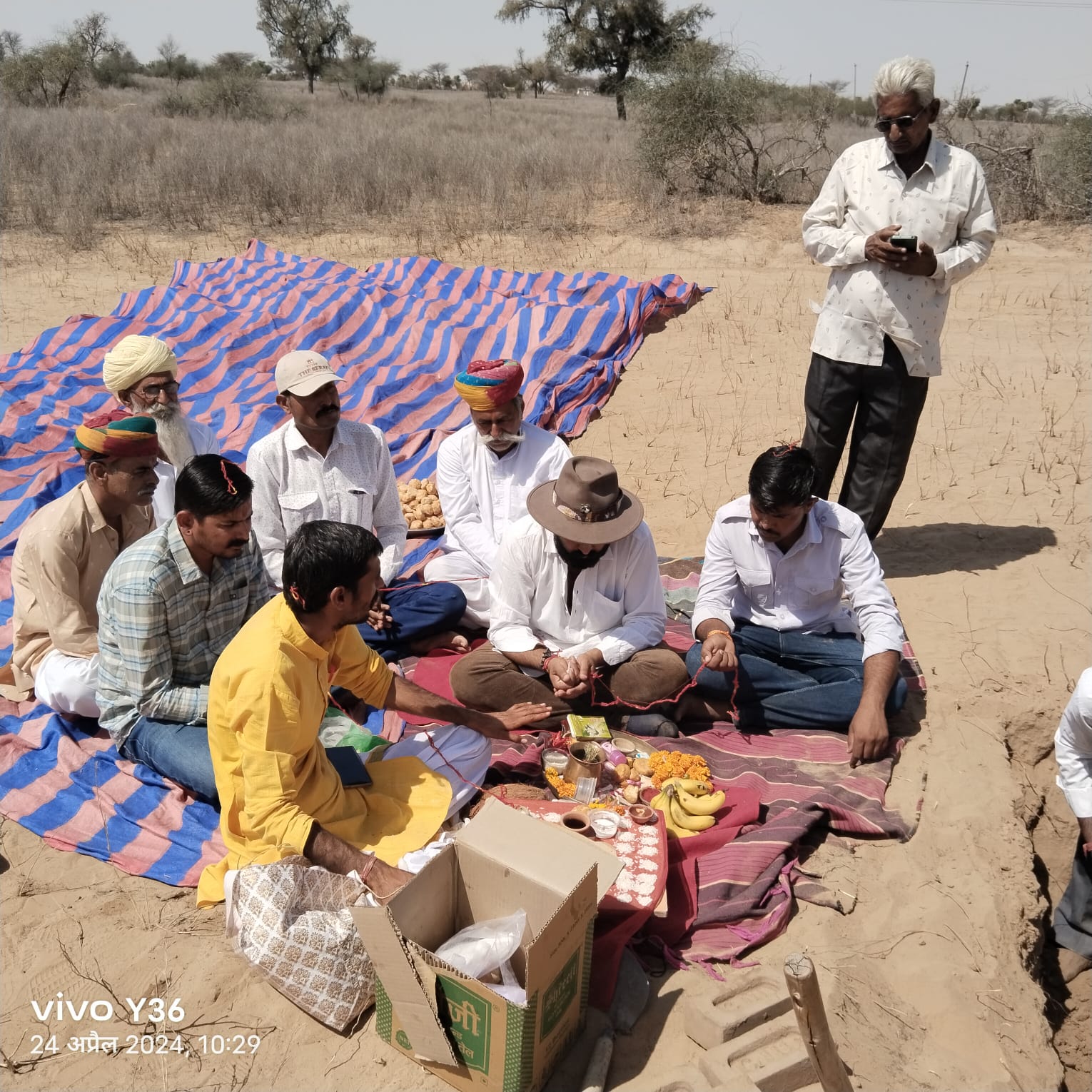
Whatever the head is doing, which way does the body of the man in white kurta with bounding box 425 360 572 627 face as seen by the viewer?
toward the camera

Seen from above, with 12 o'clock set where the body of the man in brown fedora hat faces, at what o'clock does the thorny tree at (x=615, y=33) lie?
The thorny tree is roughly at 6 o'clock from the man in brown fedora hat.

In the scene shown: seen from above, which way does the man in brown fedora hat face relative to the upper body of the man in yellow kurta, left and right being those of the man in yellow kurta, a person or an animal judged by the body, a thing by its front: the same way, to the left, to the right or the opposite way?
to the right

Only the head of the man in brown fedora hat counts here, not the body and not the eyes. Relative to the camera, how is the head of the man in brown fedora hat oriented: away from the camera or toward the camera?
toward the camera

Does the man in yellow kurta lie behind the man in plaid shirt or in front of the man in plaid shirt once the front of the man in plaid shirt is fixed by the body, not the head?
in front

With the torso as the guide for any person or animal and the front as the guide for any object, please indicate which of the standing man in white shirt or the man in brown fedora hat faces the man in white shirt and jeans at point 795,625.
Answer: the standing man in white shirt

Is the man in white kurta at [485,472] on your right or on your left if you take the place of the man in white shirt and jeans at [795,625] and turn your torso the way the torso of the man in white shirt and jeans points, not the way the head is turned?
on your right

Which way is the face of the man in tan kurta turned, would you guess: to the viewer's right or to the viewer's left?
to the viewer's right

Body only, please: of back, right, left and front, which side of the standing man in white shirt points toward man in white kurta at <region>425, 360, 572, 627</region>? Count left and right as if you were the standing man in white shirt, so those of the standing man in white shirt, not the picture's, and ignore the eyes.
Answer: right

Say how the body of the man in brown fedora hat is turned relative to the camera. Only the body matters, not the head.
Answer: toward the camera

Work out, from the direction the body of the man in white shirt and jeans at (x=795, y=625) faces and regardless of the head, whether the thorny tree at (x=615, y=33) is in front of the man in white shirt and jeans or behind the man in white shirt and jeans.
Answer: behind

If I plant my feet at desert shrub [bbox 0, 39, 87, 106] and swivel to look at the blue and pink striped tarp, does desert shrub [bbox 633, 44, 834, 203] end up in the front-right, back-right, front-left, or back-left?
front-left

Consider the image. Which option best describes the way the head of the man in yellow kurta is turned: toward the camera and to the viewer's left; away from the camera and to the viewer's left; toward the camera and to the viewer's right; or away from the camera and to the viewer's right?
away from the camera and to the viewer's right

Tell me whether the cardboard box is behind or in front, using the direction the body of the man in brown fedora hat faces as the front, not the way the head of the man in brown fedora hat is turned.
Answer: in front

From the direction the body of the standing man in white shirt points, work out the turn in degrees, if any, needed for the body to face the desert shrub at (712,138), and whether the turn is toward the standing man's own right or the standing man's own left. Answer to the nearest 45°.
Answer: approximately 180°

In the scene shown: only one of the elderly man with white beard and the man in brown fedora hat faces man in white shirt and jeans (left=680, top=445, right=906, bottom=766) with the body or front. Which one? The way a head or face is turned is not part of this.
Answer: the elderly man with white beard

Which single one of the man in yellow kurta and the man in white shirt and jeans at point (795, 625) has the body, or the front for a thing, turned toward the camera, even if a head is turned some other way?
the man in white shirt and jeans

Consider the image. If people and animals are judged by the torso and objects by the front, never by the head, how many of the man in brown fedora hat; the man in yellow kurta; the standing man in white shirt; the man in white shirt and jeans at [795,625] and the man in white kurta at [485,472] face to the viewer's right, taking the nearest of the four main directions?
1

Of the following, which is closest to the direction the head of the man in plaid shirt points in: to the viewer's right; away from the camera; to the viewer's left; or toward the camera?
to the viewer's right

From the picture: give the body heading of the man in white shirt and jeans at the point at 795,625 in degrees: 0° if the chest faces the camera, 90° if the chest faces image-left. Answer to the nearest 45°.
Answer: approximately 0°
